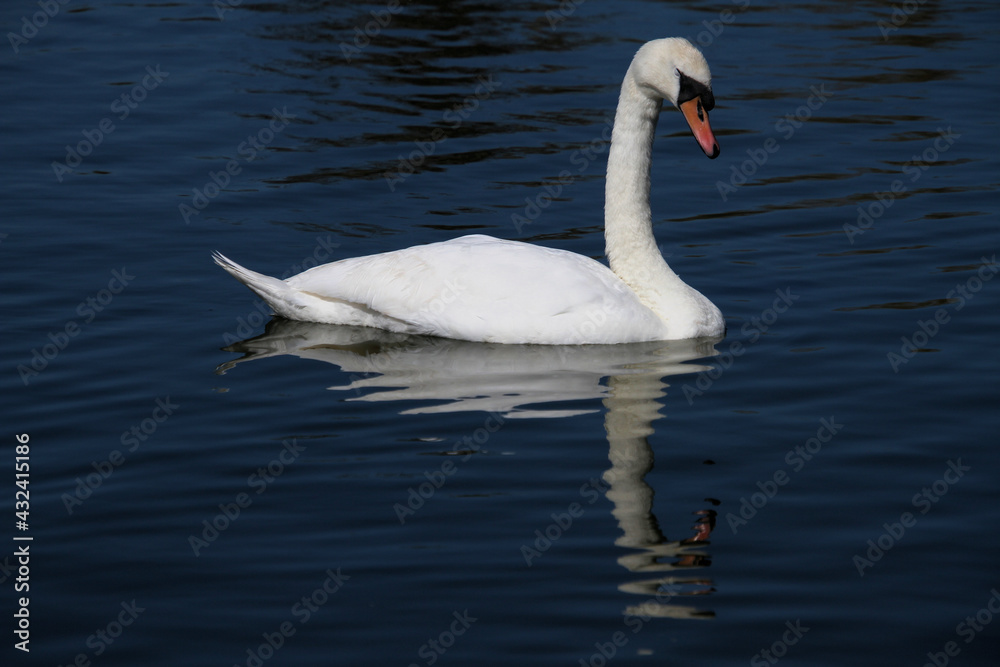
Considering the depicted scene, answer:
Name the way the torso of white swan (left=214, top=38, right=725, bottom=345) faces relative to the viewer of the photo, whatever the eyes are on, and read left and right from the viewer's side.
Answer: facing to the right of the viewer
